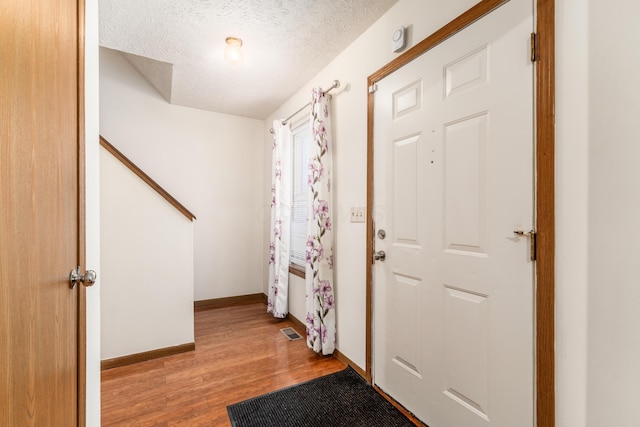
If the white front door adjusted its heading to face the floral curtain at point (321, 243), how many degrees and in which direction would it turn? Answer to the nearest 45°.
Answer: approximately 90° to its right

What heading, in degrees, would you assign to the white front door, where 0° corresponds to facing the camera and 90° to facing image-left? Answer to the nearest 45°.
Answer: approximately 45°

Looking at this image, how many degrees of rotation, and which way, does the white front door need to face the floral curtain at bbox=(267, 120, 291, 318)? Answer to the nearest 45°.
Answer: approximately 90° to its right

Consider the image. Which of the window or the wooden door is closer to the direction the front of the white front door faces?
the wooden door

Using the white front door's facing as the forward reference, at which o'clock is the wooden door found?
The wooden door is roughly at 12 o'clock from the white front door.

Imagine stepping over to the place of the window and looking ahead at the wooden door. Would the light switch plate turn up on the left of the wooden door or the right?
left

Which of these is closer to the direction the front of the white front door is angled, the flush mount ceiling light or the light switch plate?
the flush mount ceiling light

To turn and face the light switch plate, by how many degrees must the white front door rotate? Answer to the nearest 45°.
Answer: approximately 90° to its right

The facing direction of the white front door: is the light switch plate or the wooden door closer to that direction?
the wooden door

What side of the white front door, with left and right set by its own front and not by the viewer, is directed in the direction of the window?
right
